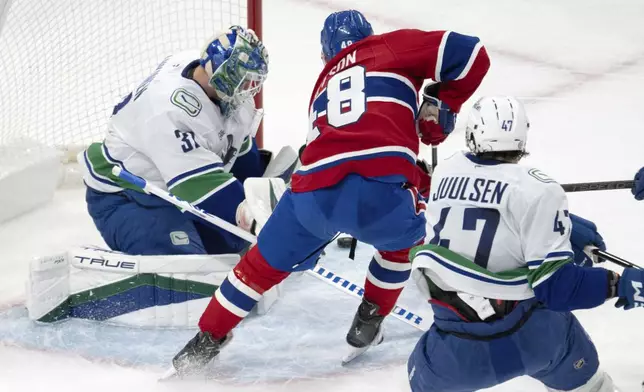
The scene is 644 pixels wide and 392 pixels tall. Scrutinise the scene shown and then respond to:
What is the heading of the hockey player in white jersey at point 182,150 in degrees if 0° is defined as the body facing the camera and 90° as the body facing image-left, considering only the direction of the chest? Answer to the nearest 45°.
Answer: approximately 270°

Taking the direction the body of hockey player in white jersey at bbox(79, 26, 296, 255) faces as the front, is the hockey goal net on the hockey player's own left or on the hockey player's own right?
on the hockey player's own left

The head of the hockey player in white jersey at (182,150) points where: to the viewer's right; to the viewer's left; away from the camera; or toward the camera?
to the viewer's right

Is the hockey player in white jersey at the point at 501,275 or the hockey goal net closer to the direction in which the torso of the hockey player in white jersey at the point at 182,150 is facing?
the hockey player in white jersey

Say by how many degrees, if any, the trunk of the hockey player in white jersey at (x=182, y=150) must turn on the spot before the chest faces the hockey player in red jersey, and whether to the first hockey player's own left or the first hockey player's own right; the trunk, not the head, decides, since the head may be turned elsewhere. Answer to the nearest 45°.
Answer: approximately 45° to the first hockey player's own right

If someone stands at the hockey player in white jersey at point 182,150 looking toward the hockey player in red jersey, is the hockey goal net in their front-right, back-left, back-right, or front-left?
back-left

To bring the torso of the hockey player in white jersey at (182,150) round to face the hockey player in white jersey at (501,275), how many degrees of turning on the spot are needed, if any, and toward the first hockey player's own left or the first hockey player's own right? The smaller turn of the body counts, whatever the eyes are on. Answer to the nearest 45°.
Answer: approximately 45° to the first hockey player's own right
